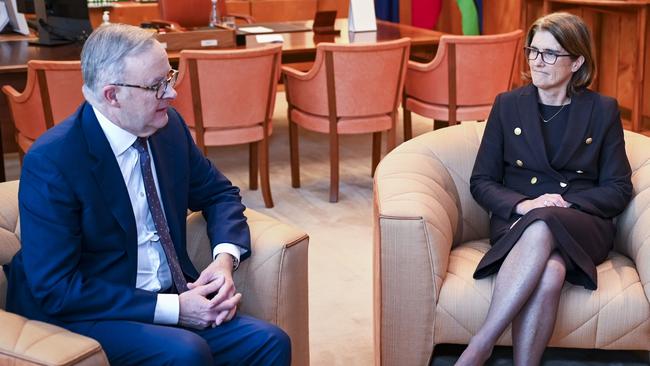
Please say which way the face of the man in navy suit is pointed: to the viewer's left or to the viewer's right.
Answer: to the viewer's right

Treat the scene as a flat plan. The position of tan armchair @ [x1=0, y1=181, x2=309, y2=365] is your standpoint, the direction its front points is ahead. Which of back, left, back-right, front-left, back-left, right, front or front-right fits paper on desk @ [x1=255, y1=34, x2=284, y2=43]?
back-left

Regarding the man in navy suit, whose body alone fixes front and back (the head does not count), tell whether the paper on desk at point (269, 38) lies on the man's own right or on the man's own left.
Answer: on the man's own left

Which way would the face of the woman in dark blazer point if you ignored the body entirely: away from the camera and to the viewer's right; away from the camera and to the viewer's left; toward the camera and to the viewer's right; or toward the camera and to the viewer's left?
toward the camera and to the viewer's left

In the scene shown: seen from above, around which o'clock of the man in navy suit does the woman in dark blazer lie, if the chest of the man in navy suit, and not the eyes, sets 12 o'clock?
The woman in dark blazer is roughly at 10 o'clock from the man in navy suit.

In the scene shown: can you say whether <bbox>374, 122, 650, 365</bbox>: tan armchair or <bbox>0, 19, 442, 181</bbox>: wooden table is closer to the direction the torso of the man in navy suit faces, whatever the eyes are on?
the tan armchair

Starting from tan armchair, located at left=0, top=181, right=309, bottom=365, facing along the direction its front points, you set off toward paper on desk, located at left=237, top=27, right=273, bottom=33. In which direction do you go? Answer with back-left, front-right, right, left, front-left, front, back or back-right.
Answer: back-left

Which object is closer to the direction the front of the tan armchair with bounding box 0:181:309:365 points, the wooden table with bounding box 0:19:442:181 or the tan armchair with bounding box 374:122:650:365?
the tan armchair

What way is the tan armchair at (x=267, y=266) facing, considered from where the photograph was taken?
facing the viewer and to the right of the viewer

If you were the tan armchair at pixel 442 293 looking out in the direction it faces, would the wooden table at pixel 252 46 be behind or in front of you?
behind

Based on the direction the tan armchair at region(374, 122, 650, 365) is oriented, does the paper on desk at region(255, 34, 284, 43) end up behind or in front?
behind

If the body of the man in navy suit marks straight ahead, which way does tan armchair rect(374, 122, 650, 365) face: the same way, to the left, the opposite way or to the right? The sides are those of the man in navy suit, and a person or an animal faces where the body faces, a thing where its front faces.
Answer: to the right

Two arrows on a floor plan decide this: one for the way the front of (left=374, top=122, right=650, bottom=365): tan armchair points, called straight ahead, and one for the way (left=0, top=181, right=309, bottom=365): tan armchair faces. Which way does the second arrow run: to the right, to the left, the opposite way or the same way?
to the left
